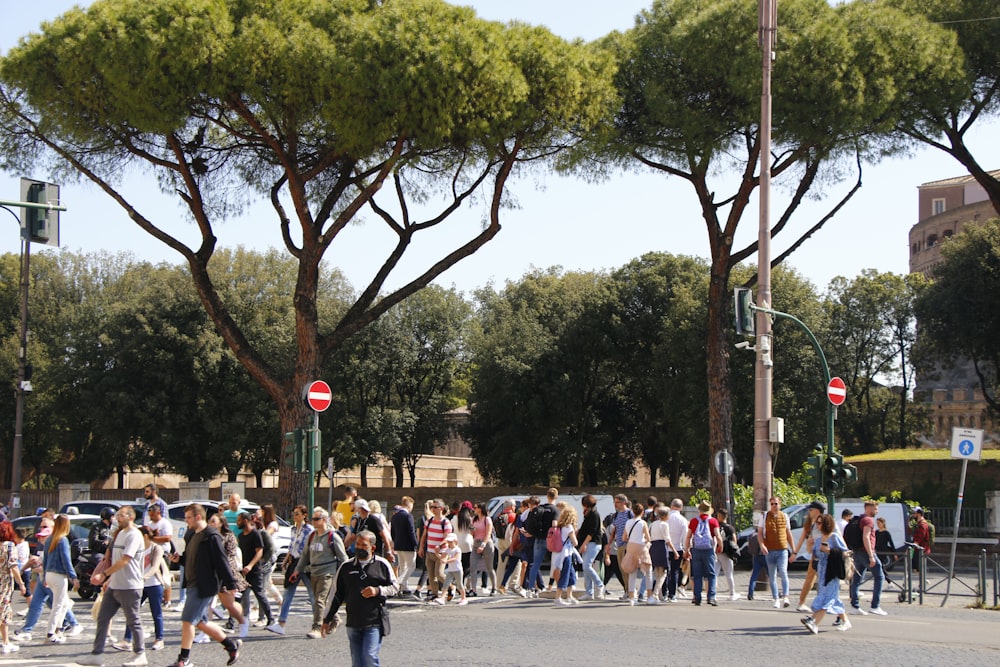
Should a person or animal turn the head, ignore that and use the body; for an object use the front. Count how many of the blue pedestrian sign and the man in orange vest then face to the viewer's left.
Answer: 0

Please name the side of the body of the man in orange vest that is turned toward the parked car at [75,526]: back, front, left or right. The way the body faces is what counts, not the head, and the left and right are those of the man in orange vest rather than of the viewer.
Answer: right

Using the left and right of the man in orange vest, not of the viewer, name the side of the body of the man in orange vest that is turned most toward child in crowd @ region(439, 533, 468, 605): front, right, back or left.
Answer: right

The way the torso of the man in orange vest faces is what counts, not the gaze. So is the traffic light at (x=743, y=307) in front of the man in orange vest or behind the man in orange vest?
behind

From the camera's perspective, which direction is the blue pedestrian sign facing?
toward the camera

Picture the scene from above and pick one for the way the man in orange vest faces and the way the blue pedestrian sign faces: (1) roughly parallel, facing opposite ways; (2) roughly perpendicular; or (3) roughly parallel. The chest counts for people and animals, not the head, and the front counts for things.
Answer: roughly parallel

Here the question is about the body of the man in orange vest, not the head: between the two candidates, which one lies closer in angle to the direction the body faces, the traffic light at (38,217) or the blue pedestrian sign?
the traffic light

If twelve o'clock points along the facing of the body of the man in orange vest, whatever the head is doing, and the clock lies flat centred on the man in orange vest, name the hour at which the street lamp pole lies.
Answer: The street lamp pole is roughly at 6 o'clock from the man in orange vest.

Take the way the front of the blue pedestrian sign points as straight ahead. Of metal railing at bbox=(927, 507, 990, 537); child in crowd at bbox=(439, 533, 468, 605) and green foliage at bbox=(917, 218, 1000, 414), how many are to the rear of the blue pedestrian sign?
2
